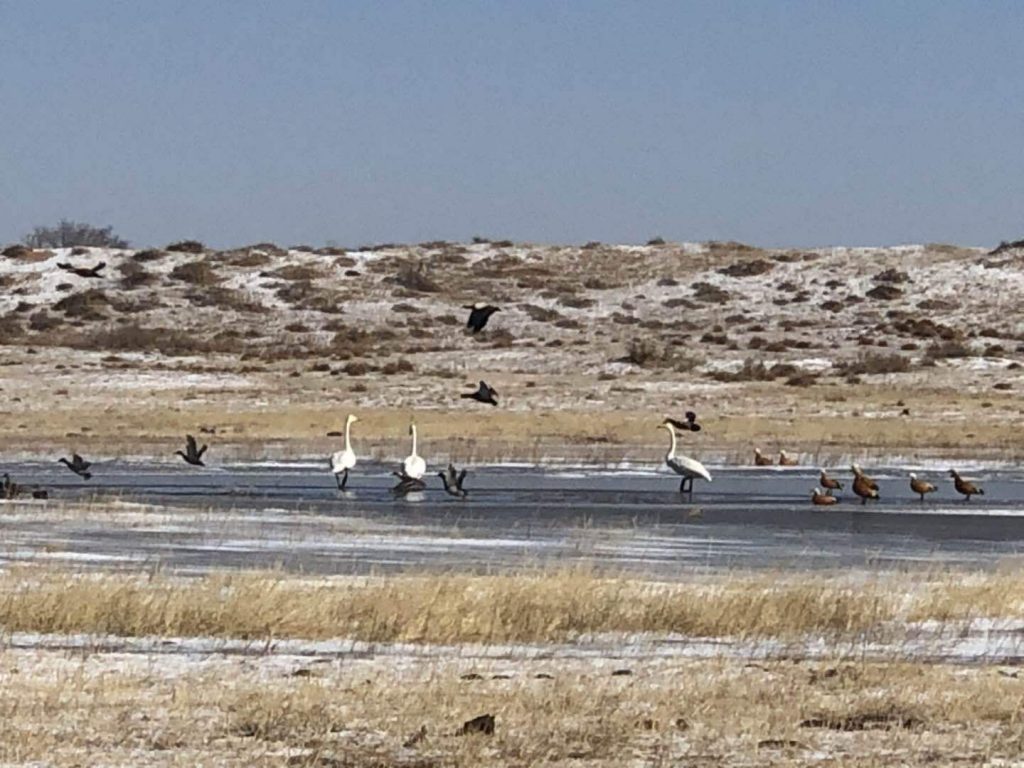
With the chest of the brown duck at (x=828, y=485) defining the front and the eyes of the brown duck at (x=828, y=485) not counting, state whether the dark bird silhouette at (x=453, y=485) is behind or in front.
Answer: in front

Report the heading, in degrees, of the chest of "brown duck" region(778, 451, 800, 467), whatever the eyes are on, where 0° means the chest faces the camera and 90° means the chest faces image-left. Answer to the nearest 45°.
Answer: approximately 90°

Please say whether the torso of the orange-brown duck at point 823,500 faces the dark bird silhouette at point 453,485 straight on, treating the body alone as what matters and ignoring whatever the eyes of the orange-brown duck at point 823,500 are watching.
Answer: yes

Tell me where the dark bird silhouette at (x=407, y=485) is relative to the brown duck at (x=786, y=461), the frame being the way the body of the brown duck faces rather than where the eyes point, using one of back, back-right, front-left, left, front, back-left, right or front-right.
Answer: front-left

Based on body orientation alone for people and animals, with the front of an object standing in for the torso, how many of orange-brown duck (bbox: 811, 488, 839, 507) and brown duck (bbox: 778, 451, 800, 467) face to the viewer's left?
2

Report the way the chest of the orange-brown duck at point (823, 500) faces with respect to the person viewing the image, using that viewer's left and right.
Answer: facing to the left of the viewer

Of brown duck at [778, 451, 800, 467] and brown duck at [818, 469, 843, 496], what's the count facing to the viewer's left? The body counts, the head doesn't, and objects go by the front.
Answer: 2

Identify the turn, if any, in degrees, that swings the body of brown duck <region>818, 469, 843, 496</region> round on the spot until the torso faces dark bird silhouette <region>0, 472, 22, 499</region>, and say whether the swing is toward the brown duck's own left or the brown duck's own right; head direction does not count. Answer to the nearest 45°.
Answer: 0° — it already faces it

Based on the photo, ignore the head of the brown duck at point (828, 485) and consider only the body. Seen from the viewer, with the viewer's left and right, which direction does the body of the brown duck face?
facing to the left of the viewer

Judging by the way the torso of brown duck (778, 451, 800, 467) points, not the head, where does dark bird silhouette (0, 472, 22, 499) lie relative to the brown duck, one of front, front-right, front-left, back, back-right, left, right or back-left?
front-left

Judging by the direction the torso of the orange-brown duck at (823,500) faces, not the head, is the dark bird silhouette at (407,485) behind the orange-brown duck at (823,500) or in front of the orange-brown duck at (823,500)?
in front
